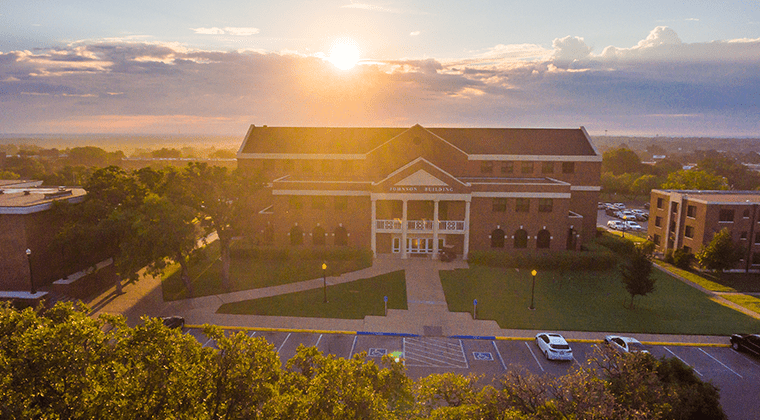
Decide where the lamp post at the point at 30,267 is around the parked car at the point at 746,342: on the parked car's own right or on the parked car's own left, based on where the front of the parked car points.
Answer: on the parked car's own left

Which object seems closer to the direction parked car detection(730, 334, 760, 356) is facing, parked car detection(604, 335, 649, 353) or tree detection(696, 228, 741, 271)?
the tree

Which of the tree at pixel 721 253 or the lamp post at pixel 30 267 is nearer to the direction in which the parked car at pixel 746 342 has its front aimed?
the tree

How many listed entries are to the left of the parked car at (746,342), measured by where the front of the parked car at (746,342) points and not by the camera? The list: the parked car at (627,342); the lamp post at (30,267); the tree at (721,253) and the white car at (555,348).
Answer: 3

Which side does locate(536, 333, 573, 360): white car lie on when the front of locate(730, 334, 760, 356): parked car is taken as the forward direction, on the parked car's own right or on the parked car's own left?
on the parked car's own left

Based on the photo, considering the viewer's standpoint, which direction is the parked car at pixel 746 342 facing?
facing away from the viewer and to the left of the viewer

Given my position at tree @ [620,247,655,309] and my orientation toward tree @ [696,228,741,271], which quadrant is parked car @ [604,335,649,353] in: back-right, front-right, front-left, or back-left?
back-right

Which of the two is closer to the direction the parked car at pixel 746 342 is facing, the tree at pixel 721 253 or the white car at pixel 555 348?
the tree

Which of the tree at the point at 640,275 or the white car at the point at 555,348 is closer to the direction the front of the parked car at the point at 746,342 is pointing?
the tree

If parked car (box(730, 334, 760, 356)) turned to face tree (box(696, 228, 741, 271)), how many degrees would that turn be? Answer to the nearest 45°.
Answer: approximately 45° to its right

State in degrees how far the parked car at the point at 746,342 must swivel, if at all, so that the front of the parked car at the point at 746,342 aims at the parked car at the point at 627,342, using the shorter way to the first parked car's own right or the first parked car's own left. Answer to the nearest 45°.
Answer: approximately 90° to the first parked car's own left
